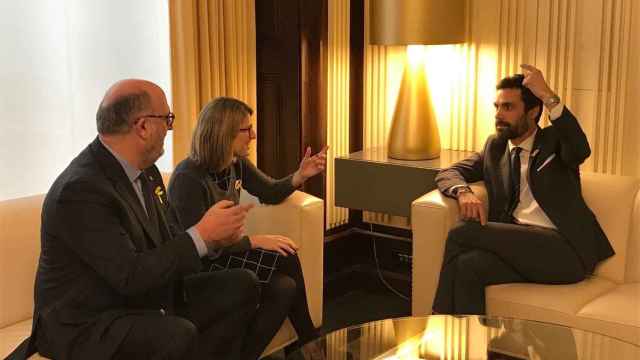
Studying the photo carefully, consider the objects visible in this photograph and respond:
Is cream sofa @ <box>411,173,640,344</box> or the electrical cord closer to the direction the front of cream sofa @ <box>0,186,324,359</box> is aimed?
the cream sofa

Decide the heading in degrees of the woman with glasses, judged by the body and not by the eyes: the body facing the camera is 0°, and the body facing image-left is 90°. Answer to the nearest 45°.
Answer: approximately 315°

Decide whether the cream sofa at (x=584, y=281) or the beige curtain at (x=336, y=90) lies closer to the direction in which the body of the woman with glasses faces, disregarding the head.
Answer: the cream sofa

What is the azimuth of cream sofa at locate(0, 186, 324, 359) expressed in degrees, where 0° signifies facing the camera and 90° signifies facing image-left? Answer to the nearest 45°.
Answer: approximately 315°

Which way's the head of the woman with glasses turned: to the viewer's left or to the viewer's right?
to the viewer's right

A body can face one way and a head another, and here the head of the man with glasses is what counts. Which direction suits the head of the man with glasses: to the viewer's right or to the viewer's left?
to the viewer's right
